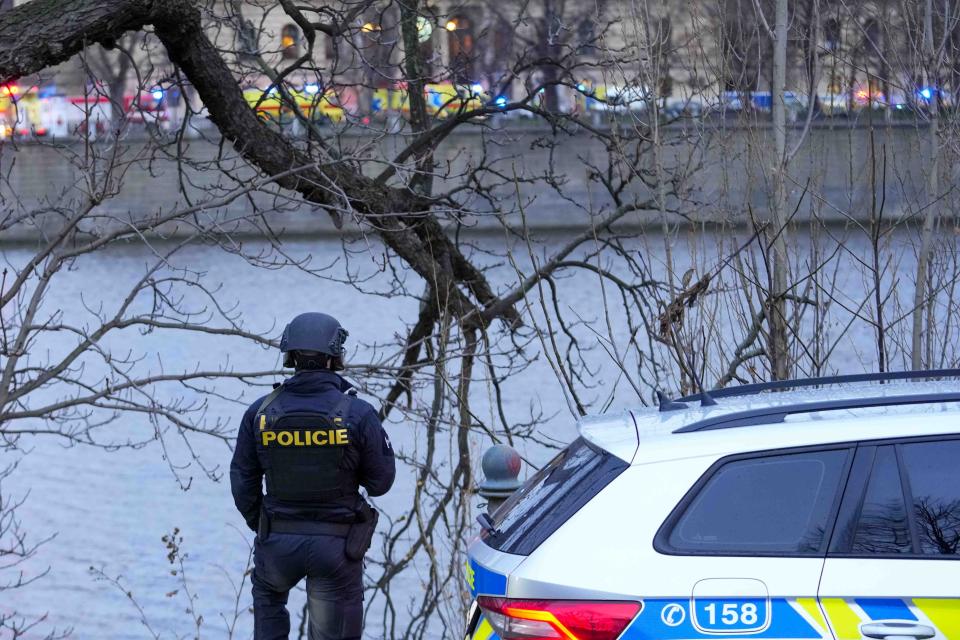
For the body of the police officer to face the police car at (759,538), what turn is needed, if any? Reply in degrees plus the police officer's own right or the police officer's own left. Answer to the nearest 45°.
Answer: approximately 135° to the police officer's own right

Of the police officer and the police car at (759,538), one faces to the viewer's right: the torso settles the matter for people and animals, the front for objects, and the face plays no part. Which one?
the police car

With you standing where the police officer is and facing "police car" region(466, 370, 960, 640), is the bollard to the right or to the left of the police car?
left

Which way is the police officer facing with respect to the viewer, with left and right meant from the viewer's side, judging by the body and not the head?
facing away from the viewer

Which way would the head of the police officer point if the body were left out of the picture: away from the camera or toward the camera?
away from the camera

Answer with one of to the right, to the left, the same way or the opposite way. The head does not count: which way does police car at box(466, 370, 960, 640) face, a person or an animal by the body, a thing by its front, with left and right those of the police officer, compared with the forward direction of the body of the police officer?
to the right

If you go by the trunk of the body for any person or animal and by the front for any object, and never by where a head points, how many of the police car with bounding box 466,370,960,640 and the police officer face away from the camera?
1

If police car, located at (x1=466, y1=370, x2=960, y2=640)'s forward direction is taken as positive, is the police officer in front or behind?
behind

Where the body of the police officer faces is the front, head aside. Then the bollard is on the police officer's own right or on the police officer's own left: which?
on the police officer's own right

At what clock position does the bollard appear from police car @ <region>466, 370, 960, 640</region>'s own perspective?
The bollard is roughly at 8 o'clock from the police car.

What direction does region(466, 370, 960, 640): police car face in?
to the viewer's right
